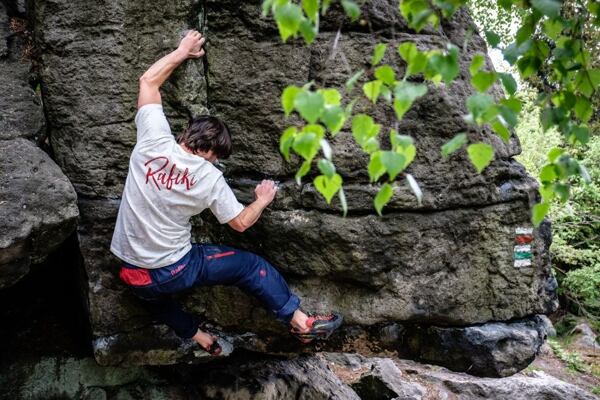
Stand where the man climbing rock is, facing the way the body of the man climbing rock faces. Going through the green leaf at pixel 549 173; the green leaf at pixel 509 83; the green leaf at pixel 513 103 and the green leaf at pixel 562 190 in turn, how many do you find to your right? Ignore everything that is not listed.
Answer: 4

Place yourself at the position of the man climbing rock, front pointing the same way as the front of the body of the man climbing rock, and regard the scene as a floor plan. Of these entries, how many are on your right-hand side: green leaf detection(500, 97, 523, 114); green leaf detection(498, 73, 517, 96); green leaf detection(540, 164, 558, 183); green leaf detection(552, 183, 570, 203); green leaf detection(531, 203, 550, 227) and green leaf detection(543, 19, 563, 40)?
6

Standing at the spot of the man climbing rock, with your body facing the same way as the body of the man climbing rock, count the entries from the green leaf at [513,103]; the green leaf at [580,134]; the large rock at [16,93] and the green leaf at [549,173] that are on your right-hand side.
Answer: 3

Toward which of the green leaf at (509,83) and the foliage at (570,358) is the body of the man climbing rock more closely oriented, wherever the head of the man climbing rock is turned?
the foliage

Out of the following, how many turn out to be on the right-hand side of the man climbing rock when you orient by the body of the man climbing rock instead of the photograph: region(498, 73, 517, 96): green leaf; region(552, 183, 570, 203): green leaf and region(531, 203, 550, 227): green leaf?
3

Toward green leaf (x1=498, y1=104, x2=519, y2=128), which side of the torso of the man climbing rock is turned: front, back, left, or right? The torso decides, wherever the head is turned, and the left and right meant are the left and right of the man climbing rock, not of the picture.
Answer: right

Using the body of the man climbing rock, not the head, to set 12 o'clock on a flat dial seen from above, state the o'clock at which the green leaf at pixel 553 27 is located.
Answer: The green leaf is roughly at 3 o'clock from the man climbing rock.

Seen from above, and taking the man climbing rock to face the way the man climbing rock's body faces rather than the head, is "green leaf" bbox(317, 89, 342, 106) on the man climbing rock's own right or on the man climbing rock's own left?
on the man climbing rock's own right

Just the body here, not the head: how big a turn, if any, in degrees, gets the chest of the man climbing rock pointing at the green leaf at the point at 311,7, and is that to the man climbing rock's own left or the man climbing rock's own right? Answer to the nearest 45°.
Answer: approximately 135° to the man climbing rock's own right

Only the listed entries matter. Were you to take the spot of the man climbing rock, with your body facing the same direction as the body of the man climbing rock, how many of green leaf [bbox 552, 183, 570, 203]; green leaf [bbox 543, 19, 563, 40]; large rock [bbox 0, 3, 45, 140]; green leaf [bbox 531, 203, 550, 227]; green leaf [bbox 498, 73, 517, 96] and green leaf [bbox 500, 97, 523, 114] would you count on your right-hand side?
5

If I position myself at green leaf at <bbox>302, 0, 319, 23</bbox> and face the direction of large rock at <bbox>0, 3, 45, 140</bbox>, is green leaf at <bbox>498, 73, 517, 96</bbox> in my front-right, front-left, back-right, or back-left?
back-right

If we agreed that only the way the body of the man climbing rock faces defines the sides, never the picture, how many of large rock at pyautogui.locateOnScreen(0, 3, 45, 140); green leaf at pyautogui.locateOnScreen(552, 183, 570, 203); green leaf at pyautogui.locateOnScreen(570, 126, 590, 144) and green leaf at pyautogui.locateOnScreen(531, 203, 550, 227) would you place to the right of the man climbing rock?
3

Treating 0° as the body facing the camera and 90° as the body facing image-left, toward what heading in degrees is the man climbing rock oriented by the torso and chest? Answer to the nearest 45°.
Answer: approximately 225°
